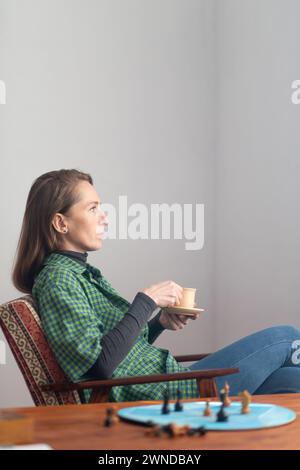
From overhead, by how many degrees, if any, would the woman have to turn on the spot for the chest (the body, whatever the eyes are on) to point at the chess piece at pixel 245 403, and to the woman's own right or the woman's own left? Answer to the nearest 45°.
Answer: approximately 90° to the woman's own right

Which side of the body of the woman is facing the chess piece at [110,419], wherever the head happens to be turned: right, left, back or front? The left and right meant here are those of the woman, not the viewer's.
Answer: right

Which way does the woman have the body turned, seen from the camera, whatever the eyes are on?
to the viewer's right

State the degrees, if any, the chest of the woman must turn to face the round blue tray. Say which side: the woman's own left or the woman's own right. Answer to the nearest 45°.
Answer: approximately 90° to the woman's own right

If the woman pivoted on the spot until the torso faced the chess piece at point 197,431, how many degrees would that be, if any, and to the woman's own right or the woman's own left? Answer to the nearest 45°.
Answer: approximately 90° to the woman's own right

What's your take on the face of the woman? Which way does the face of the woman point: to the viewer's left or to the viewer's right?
to the viewer's right

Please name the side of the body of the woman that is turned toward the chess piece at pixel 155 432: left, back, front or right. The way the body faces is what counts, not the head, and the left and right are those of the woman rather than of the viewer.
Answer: right

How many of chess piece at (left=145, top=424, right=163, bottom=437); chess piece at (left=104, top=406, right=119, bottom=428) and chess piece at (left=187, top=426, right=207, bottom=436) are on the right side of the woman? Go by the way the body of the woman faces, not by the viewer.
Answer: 3
